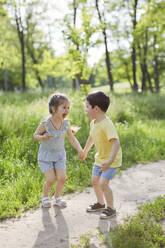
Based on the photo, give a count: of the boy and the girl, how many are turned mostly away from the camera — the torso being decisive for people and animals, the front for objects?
0

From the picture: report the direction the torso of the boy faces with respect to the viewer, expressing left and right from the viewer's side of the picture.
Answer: facing the viewer and to the left of the viewer

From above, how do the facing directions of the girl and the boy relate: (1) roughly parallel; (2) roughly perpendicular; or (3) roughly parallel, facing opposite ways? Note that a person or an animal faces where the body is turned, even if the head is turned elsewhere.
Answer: roughly perpendicular

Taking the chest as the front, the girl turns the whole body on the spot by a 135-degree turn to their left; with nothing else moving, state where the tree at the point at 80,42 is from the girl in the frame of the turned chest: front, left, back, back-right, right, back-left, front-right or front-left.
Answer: front

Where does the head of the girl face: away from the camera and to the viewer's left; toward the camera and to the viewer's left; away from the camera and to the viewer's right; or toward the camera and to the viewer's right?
toward the camera and to the viewer's right

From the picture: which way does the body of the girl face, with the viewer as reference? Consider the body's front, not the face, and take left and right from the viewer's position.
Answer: facing the viewer and to the right of the viewer
